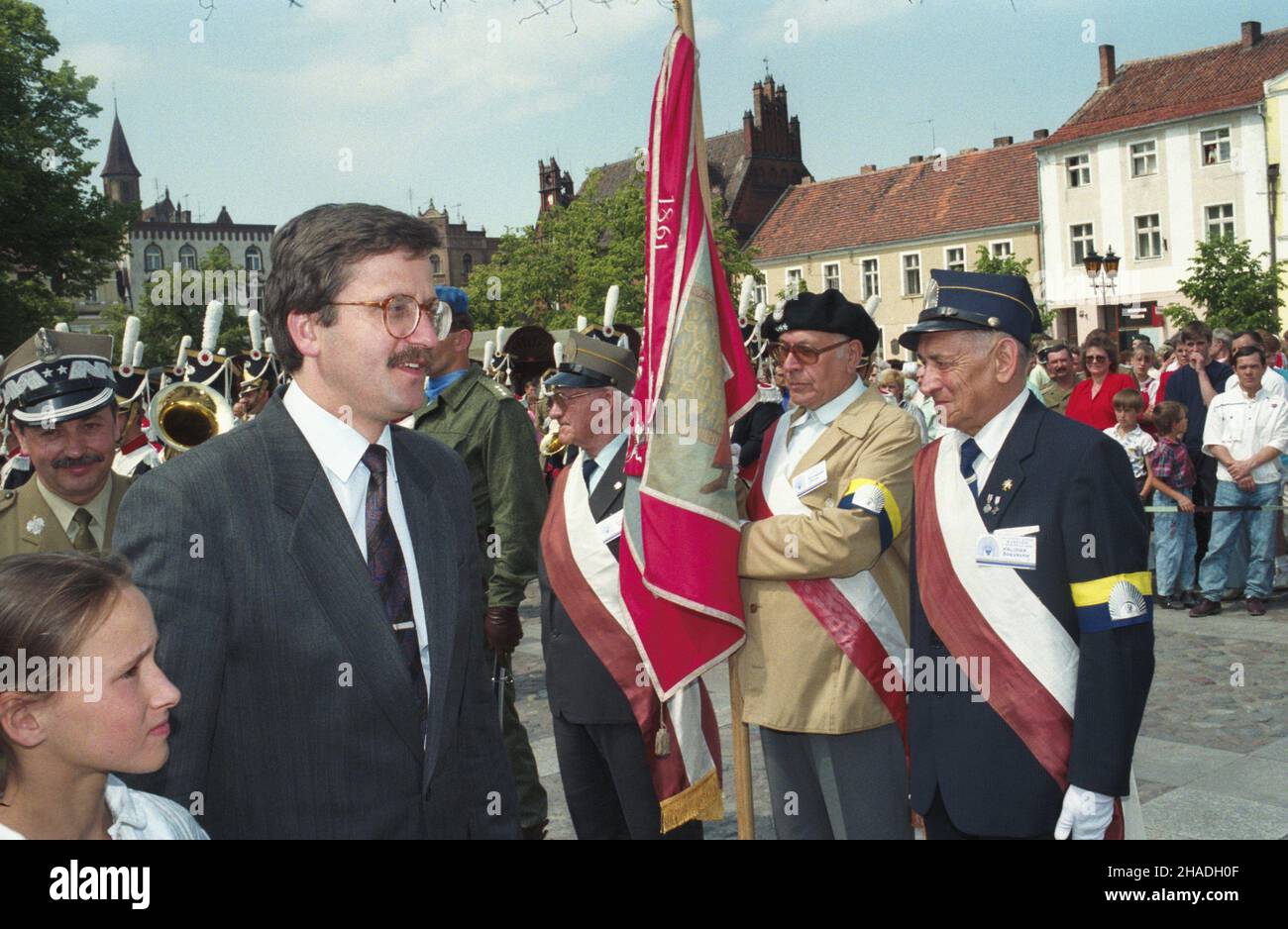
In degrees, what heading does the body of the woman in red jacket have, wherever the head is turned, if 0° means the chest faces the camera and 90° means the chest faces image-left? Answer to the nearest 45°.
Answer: approximately 0°

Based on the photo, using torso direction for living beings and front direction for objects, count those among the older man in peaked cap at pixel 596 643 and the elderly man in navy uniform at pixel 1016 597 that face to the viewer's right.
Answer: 0

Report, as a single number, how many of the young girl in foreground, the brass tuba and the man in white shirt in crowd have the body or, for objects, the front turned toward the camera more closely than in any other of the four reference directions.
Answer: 2

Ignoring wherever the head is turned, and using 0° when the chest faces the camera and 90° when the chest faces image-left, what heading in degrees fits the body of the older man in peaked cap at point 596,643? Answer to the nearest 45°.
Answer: approximately 45°

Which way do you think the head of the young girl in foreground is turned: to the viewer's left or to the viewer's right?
to the viewer's right

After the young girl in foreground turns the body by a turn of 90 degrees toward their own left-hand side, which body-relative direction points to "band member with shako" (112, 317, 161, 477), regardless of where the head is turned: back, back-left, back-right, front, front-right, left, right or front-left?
front

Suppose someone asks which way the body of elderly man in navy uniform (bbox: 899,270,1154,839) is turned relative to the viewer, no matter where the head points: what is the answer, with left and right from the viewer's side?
facing the viewer and to the left of the viewer

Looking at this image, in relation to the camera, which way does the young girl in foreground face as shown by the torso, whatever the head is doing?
to the viewer's right

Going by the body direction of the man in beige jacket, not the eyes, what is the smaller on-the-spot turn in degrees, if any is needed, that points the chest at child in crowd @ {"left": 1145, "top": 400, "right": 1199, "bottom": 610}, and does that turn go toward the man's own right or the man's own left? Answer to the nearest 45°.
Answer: approximately 135° to the man's own right
